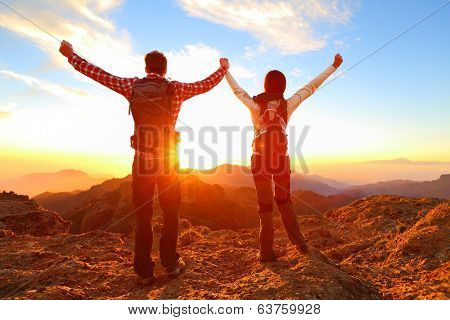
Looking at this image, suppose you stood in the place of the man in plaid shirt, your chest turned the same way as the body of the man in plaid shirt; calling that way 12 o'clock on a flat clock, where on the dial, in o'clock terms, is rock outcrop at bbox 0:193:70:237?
The rock outcrop is roughly at 11 o'clock from the man in plaid shirt.

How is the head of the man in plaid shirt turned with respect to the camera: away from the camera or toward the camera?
away from the camera

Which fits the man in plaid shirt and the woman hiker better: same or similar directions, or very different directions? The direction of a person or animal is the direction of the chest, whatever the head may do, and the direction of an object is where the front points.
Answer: same or similar directions

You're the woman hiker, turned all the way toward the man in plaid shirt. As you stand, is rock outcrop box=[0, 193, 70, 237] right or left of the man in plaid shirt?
right

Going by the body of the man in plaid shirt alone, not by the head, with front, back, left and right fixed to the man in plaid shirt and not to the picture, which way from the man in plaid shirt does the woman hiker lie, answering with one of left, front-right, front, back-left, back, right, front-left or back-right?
right

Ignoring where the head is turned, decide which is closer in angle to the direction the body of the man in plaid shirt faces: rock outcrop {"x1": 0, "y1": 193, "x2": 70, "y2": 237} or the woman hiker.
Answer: the rock outcrop

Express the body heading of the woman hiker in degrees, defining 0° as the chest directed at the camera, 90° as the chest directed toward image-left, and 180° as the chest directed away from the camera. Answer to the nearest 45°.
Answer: approximately 180°

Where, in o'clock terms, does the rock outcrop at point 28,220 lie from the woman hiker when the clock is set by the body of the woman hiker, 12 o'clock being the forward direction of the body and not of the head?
The rock outcrop is roughly at 10 o'clock from the woman hiker.

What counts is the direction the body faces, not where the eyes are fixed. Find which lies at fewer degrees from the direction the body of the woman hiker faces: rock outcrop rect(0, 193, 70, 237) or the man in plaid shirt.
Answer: the rock outcrop

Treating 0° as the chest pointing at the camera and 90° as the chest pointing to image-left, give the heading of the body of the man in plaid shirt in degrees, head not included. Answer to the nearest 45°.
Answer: approximately 180°

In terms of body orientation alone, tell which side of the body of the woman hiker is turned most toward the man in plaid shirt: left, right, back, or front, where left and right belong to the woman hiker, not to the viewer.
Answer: left
